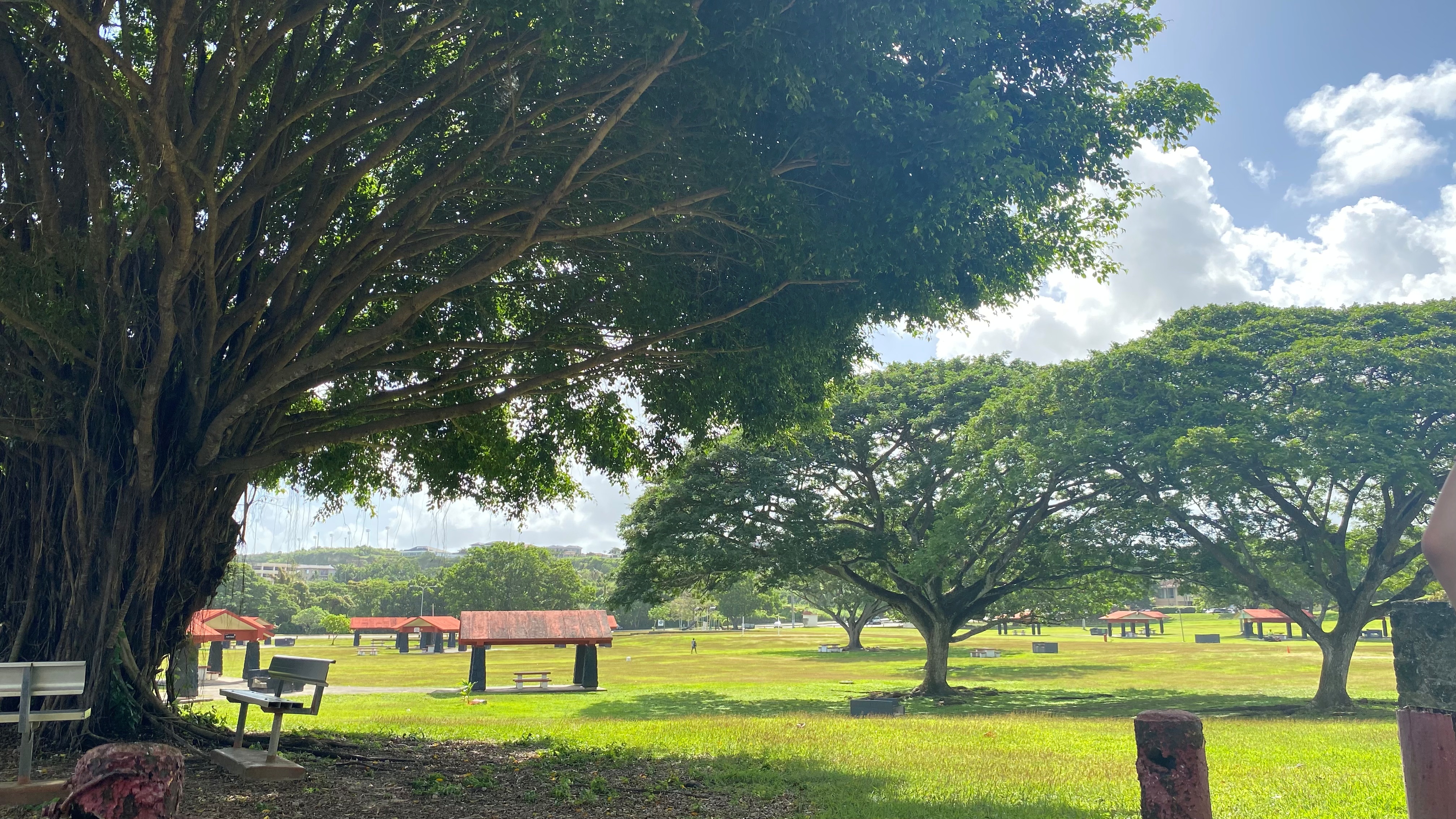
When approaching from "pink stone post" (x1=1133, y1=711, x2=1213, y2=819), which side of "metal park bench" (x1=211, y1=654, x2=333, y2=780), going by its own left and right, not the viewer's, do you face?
left

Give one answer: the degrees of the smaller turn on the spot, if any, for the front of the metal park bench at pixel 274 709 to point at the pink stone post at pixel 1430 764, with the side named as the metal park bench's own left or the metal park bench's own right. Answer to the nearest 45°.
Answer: approximately 45° to the metal park bench's own left

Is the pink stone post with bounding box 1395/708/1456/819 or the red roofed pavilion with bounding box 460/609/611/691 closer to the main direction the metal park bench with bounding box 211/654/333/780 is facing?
the pink stone post

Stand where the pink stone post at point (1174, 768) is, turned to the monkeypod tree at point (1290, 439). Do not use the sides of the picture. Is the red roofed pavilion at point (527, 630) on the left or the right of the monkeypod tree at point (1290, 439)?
left

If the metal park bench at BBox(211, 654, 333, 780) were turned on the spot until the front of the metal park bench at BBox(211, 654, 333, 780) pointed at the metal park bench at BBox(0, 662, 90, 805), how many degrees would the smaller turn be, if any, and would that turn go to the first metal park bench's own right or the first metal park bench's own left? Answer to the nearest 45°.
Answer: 0° — it already faces it

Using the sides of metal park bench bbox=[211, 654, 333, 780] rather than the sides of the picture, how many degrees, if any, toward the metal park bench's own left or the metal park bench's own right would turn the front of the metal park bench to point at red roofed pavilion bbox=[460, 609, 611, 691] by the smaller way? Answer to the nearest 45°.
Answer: approximately 135° to the metal park bench's own right

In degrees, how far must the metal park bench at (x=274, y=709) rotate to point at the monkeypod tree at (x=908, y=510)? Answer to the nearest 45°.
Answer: approximately 180°

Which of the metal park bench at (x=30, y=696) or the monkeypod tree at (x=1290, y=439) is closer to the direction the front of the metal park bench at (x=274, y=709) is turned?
the metal park bench

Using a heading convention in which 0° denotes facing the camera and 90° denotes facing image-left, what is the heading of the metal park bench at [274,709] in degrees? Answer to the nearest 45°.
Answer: approximately 45°

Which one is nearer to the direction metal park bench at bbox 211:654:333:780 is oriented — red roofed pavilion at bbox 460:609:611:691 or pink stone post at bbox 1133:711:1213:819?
the pink stone post
